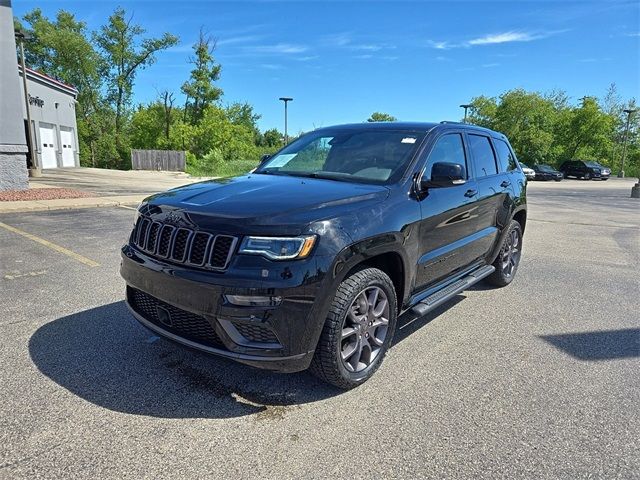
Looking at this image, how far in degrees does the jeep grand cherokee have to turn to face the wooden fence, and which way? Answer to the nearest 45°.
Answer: approximately 135° to its right

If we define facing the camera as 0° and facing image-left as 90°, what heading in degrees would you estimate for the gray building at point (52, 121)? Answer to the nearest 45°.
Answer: approximately 315°

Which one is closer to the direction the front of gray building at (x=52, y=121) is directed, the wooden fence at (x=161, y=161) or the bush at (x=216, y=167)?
the bush

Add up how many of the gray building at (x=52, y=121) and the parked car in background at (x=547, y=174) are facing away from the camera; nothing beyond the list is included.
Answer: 0

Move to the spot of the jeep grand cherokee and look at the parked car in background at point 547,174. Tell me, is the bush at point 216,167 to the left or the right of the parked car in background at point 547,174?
left

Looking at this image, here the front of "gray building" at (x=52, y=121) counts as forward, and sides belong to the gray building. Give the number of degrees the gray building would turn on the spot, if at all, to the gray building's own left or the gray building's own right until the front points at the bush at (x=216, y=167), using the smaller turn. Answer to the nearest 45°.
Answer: approximately 45° to the gray building's own left

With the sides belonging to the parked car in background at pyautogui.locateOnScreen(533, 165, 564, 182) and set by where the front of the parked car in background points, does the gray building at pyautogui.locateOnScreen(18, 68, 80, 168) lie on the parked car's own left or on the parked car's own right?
on the parked car's own right

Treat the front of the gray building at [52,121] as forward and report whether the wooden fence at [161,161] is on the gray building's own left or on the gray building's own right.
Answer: on the gray building's own left

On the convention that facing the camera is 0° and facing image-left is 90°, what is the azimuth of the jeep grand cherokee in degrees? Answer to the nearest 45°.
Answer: approximately 45°

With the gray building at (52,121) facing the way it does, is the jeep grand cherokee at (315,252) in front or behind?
in front
